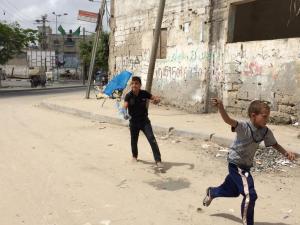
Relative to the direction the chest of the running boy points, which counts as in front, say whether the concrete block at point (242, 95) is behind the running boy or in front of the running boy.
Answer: behind

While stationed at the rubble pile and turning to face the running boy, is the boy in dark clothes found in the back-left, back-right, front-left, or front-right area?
front-right

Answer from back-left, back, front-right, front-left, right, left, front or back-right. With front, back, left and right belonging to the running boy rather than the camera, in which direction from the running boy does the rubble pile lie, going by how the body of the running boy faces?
back-left

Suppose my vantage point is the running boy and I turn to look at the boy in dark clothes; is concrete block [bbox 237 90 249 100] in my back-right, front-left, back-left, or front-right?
front-right
